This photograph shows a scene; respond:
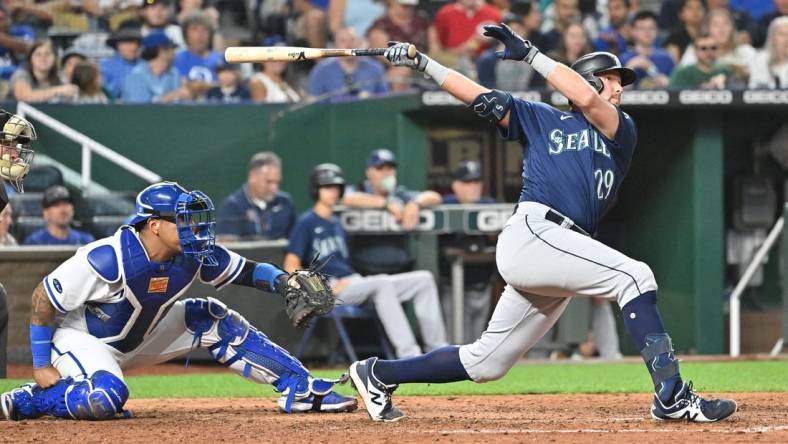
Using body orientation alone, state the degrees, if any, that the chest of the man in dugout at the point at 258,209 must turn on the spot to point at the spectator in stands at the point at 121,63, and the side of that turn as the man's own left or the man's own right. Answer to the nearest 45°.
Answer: approximately 180°

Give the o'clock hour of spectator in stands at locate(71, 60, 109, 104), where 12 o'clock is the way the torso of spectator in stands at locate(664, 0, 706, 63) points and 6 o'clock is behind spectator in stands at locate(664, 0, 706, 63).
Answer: spectator in stands at locate(71, 60, 109, 104) is roughly at 2 o'clock from spectator in stands at locate(664, 0, 706, 63).

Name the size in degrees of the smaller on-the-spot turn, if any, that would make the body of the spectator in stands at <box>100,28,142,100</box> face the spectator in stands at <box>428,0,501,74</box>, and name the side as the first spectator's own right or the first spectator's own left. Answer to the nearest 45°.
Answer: approximately 45° to the first spectator's own left

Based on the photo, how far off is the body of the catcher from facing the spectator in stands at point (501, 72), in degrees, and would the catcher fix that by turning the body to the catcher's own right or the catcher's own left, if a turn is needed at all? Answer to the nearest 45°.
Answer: approximately 90° to the catcher's own left

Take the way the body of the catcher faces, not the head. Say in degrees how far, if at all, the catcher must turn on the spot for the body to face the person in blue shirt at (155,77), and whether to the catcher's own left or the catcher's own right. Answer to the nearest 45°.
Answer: approximately 135° to the catcher's own left

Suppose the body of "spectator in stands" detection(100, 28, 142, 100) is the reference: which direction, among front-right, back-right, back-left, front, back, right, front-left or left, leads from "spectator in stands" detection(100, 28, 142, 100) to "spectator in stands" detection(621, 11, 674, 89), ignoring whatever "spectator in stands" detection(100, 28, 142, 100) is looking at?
front-left

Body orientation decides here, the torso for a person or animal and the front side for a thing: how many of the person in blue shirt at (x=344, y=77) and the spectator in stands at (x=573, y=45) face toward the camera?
2
